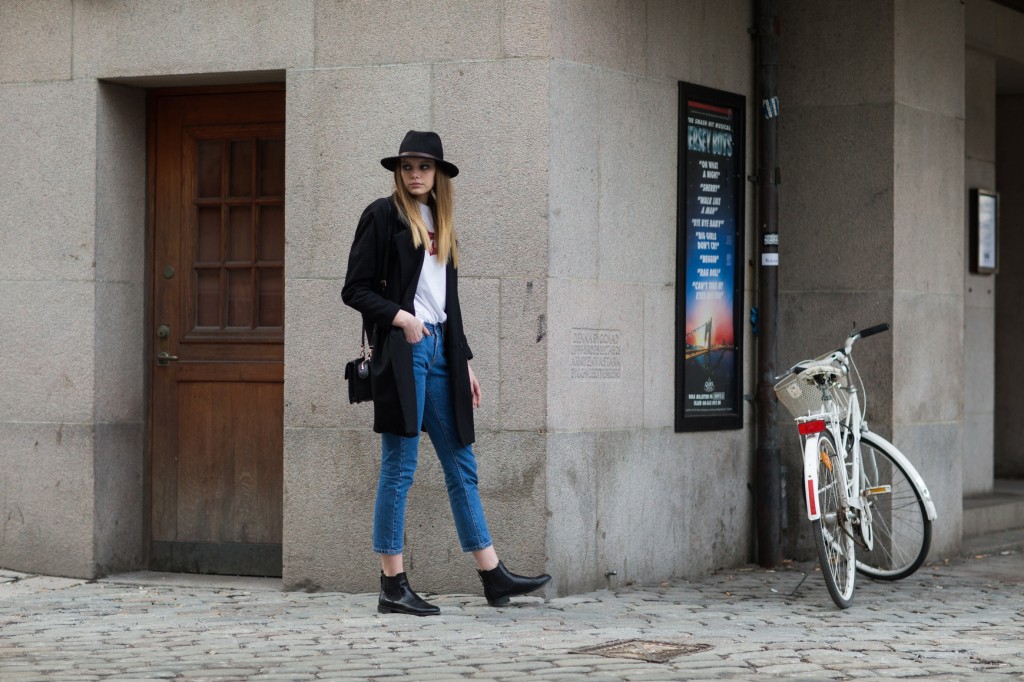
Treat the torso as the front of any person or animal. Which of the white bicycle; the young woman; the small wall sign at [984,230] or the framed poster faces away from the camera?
the white bicycle

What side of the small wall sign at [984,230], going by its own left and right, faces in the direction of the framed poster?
right

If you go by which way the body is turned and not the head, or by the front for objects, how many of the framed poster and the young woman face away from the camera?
0

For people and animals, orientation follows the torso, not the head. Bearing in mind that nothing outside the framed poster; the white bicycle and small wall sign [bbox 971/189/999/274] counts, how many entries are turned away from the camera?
1

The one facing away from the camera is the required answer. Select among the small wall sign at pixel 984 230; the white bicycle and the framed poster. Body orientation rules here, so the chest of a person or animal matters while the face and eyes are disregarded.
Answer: the white bicycle

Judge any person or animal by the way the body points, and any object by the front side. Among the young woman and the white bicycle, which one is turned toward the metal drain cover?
the young woman

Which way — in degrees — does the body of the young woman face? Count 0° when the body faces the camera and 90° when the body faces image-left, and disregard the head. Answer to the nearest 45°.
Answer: approximately 315°

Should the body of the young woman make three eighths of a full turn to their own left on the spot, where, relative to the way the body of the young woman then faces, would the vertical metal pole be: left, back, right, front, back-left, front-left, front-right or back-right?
front-right

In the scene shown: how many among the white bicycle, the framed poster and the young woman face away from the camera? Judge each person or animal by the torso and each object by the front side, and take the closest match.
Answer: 1

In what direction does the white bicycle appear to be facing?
away from the camera

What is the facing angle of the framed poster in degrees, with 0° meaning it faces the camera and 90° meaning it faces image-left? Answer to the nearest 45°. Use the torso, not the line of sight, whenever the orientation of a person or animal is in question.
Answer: approximately 315°

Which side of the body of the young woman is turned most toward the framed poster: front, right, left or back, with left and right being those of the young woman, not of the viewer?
left

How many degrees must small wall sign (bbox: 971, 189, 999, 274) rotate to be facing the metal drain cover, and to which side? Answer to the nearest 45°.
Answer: approximately 45° to its right

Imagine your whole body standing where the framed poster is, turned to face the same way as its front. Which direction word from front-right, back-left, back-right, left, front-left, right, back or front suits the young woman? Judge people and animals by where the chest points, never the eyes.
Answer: right

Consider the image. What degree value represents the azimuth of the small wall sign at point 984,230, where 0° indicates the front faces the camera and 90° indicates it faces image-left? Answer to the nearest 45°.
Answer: approximately 315°

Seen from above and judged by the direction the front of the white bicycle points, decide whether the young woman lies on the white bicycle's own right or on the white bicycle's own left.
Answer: on the white bicycle's own left
